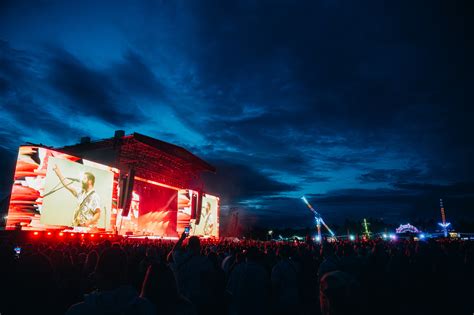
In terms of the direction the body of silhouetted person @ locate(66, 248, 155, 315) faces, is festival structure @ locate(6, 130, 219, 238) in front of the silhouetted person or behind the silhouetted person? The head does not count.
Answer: in front

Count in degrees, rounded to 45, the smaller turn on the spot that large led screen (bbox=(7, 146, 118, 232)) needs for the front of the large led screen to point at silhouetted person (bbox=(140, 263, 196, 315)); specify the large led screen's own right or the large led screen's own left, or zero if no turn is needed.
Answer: approximately 45° to the large led screen's own right

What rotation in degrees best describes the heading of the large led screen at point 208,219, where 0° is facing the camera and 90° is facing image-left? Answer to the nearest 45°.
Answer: approximately 315°

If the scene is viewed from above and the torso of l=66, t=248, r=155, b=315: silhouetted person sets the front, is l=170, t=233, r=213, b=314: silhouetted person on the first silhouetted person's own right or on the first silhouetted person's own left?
on the first silhouetted person's own right

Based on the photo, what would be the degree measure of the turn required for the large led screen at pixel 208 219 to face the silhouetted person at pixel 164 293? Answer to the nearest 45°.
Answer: approximately 45° to its right

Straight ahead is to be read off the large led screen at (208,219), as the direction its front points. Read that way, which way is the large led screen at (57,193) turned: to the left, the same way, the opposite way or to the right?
the same way

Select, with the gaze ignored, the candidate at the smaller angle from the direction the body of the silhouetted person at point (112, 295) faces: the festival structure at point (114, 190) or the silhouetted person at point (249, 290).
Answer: the festival structure

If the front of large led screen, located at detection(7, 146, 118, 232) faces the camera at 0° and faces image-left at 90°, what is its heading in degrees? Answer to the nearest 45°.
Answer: approximately 315°

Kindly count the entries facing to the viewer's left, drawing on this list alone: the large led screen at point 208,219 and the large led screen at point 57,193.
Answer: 0

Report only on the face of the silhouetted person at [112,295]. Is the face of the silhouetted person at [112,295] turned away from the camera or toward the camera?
away from the camera

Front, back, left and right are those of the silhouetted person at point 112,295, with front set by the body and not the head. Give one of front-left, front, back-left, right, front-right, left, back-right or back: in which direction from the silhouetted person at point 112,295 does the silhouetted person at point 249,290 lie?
right

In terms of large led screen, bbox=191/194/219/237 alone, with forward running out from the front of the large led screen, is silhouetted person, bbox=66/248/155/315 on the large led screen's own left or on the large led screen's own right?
on the large led screen's own right

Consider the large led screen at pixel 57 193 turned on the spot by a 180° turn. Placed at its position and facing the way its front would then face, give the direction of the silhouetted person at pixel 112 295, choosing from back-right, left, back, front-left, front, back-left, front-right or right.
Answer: back-left

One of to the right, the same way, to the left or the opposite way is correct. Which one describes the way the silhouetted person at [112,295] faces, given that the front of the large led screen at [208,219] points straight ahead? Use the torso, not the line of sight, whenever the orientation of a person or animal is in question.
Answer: the opposite way
